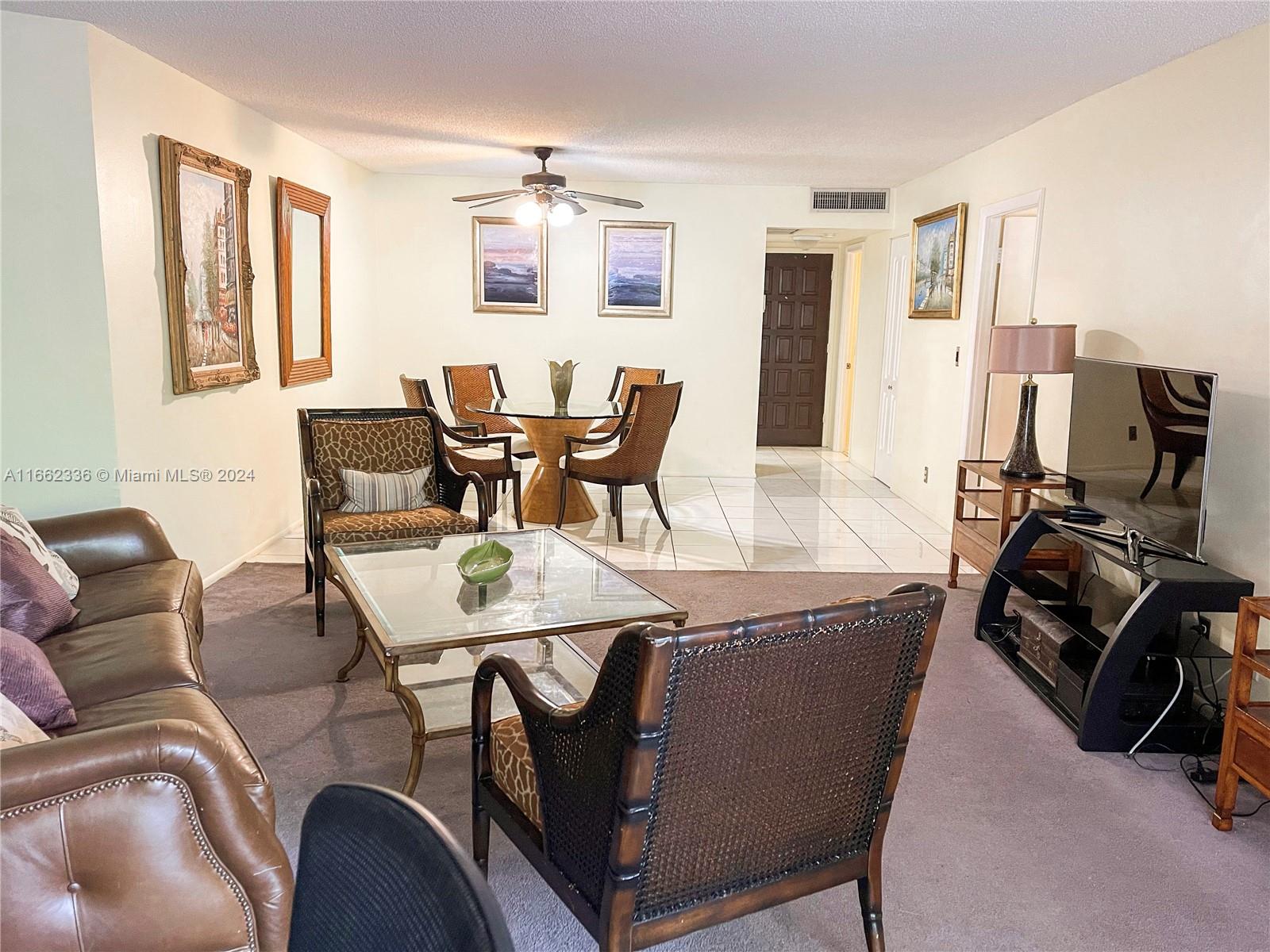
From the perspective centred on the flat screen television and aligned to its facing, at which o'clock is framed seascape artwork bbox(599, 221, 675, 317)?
The framed seascape artwork is roughly at 3 o'clock from the flat screen television.

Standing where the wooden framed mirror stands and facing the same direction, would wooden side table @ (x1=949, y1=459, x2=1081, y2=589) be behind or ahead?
ahead

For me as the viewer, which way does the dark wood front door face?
facing the viewer

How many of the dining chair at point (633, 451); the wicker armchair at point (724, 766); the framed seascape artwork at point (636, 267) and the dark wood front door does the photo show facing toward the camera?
2

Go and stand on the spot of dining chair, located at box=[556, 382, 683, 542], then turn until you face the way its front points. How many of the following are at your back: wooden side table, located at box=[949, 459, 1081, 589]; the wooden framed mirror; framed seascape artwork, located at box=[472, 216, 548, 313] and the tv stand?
2

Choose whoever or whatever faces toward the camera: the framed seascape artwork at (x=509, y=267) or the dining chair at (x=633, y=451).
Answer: the framed seascape artwork

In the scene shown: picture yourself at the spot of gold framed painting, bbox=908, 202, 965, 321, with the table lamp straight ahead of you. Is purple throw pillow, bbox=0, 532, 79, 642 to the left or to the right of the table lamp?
right

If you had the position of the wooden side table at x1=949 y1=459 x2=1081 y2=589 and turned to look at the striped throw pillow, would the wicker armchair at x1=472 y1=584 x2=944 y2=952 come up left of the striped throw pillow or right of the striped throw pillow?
left

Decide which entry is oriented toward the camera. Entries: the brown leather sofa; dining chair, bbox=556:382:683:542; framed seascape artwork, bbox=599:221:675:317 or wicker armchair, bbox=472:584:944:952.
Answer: the framed seascape artwork

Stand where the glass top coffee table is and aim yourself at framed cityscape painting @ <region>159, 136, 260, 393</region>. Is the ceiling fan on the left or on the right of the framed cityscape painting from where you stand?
right

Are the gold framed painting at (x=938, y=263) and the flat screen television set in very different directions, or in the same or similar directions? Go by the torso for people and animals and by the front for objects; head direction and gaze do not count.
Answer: same or similar directions

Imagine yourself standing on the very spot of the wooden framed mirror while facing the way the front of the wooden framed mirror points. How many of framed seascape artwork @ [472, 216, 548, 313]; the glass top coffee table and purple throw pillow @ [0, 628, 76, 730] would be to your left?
1

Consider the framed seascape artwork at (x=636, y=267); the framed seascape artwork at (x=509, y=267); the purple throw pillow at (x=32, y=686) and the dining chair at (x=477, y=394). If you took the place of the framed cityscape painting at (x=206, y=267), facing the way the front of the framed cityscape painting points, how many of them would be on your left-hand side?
3

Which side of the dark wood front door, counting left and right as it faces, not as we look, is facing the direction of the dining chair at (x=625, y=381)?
front

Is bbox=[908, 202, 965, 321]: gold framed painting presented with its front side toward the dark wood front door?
no

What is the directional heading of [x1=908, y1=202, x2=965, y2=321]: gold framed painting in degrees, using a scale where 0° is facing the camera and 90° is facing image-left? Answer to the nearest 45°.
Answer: approximately 45°

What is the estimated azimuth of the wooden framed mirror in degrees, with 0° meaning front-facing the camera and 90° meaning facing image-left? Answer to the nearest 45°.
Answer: approximately 315°

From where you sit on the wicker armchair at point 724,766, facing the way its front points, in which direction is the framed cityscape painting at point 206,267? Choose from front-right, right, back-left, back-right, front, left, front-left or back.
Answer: front

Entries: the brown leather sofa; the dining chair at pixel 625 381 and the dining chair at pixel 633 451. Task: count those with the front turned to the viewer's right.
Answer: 1

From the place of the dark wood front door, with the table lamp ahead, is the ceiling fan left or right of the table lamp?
right

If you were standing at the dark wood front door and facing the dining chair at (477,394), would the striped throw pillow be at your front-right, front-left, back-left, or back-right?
front-left

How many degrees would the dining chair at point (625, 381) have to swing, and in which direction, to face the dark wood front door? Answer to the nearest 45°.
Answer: approximately 180°

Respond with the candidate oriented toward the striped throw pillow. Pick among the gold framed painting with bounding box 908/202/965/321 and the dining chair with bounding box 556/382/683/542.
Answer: the gold framed painting
